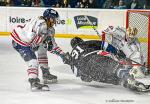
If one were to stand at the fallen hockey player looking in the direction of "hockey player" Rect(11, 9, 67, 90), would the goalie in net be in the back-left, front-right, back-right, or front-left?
back-right

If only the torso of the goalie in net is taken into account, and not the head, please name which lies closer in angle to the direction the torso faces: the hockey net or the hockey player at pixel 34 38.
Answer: the hockey player

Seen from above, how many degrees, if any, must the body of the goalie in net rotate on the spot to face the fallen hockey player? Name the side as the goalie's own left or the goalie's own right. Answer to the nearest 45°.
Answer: approximately 45° to the goalie's own left

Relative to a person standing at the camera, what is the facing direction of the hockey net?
facing the viewer and to the left of the viewer

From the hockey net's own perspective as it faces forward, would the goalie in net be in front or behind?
in front

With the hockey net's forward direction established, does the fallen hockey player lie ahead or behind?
ahead

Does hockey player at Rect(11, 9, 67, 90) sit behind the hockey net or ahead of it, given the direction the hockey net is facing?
ahead

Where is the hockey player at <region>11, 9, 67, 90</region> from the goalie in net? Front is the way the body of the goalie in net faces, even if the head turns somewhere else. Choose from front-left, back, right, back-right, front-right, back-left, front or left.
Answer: front

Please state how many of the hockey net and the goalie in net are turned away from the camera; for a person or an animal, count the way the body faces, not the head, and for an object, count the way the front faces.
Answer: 0

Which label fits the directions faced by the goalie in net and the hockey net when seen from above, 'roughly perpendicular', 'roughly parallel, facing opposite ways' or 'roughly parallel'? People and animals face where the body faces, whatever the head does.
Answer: roughly parallel

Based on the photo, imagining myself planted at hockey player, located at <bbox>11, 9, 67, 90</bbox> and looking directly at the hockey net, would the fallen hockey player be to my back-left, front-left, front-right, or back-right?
front-right
